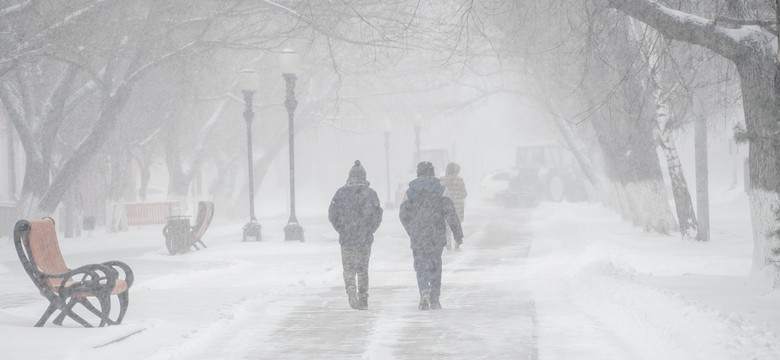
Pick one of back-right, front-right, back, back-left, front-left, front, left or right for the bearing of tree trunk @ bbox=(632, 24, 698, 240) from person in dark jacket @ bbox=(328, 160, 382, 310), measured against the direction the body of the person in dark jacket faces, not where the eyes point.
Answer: front-right

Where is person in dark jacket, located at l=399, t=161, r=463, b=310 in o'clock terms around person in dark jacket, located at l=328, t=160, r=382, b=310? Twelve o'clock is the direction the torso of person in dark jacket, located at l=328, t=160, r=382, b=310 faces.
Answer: person in dark jacket, located at l=399, t=161, r=463, b=310 is roughly at 3 o'clock from person in dark jacket, located at l=328, t=160, r=382, b=310.

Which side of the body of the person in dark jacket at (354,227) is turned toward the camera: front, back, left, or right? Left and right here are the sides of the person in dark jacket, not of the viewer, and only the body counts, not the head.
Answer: back

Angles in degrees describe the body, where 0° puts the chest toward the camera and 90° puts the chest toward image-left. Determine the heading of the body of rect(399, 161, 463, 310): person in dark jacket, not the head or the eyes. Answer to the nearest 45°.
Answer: approximately 180°

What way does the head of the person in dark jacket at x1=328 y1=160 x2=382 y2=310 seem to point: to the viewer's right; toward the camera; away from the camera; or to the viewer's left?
away from the camera

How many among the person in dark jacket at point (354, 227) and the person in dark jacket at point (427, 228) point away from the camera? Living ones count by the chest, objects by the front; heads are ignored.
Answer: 2

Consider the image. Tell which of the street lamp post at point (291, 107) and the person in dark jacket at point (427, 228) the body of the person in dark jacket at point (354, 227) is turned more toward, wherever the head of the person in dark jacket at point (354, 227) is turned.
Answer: the street lamp post

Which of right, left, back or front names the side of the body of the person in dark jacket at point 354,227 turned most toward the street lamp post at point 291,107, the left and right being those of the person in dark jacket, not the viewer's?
front

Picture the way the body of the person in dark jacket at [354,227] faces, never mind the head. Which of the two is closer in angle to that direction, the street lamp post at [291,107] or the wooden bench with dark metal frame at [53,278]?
the street lamp post

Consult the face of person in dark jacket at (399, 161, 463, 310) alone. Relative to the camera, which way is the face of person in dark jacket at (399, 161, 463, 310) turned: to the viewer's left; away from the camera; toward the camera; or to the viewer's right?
away from the camera

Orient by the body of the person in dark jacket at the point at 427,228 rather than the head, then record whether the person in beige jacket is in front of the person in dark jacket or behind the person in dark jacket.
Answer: in front
